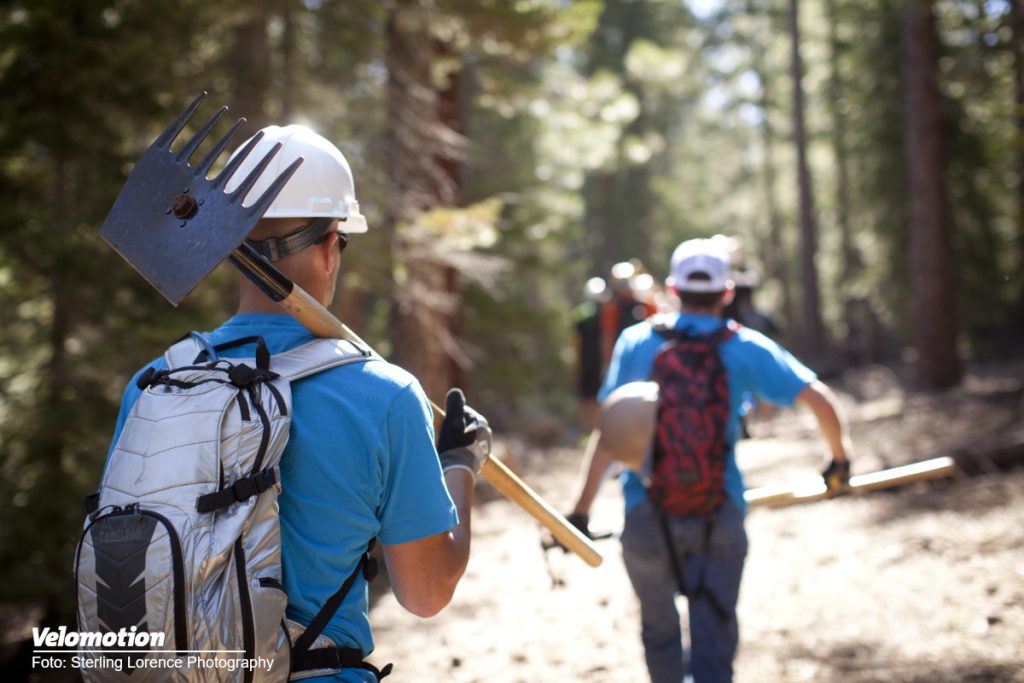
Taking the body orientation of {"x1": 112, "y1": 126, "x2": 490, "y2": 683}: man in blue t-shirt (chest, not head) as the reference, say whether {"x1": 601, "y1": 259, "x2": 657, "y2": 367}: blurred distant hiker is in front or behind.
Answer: in front

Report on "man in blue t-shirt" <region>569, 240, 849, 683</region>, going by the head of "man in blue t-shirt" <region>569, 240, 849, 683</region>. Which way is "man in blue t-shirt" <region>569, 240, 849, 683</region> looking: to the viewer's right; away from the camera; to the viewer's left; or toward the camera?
away from the camera

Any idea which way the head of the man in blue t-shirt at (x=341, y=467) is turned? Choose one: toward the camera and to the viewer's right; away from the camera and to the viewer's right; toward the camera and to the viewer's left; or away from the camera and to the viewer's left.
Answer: away from the camera and to the viewer's right

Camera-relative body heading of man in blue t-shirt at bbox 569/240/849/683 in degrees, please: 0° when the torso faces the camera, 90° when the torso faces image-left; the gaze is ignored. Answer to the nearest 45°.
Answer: approximately 180°

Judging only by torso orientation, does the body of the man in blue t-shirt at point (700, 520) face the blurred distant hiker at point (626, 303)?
yes

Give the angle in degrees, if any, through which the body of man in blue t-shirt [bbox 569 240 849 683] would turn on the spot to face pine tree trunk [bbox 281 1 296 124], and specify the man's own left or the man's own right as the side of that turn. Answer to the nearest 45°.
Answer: approximately 45° to the man's own left

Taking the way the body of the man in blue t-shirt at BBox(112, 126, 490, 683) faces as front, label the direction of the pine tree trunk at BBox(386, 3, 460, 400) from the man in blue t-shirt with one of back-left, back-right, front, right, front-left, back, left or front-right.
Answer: front-left

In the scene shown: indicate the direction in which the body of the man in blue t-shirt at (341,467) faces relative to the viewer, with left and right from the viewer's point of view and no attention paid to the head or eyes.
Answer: facing away from the viewer and to the right of the viewer

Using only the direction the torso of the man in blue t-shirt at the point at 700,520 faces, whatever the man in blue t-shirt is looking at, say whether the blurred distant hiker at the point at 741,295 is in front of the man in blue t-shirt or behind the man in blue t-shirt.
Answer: in front
